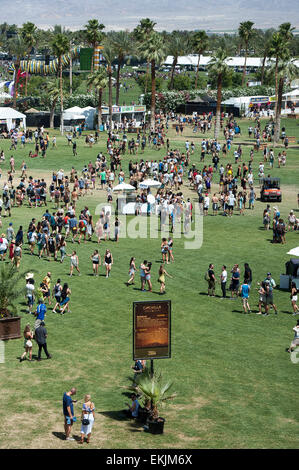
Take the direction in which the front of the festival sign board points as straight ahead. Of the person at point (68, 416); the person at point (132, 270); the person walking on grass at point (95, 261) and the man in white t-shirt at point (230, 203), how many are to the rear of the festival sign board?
3

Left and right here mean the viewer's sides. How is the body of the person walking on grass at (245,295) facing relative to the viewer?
facing away from the viewer

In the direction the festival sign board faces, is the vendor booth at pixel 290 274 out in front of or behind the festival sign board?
behind

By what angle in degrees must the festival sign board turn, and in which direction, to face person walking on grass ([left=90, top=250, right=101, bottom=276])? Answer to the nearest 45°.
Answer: approximately 180°

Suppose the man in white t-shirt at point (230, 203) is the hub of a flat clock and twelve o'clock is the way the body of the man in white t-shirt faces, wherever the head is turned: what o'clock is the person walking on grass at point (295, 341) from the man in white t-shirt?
The person walking on grass is roughly at 6 o'clock from the man in white t-shirt.

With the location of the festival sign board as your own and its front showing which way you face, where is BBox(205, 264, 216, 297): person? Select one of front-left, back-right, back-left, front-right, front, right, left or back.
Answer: back

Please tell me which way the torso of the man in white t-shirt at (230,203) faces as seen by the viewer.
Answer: away from the camera
